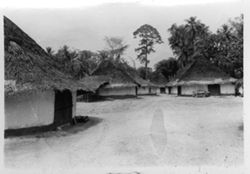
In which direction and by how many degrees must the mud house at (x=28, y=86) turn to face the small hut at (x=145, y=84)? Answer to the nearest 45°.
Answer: approximately 90° to its left

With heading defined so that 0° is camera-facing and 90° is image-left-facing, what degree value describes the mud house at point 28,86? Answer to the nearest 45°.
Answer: approximately 315°

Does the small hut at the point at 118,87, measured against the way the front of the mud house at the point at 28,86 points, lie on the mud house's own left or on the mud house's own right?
on the mud house's own left

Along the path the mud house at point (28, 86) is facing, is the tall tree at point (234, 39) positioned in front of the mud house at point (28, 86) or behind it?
in front
